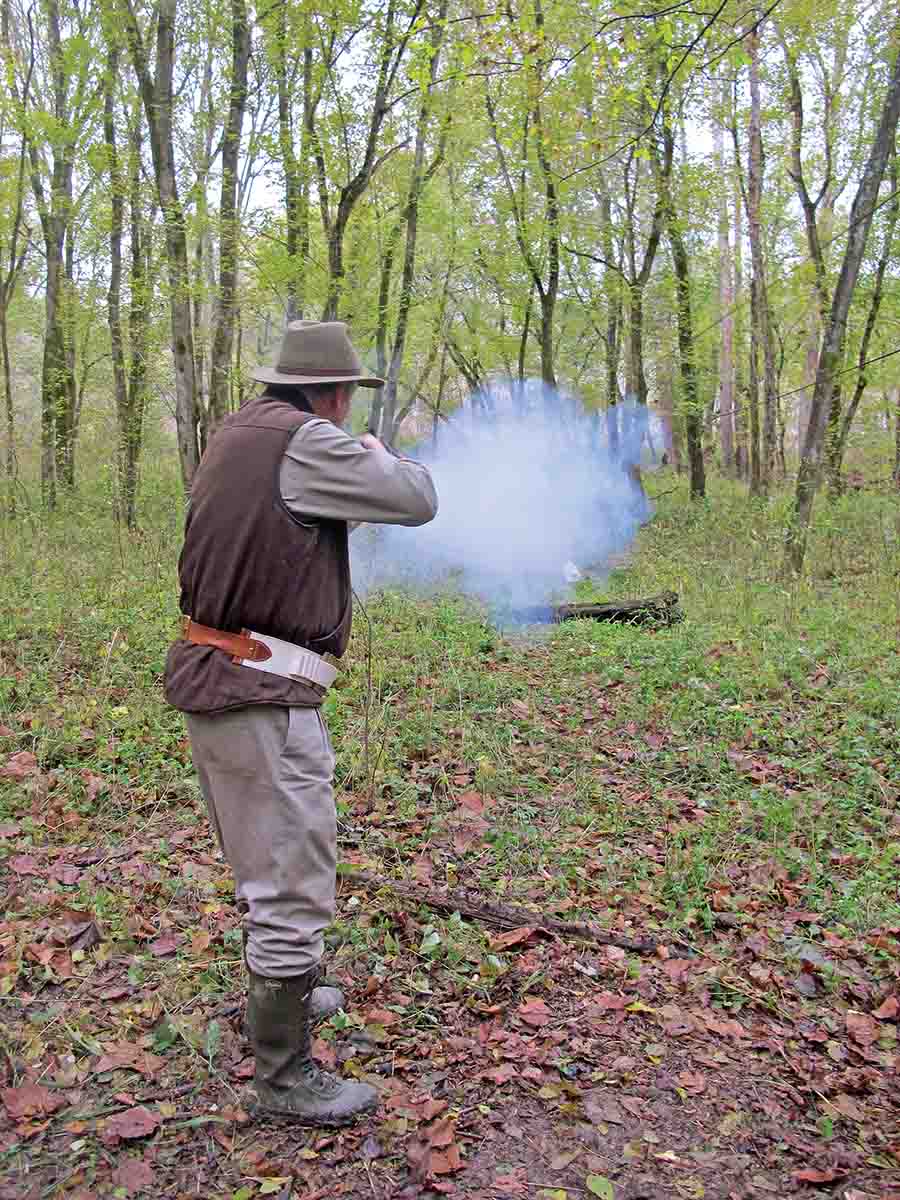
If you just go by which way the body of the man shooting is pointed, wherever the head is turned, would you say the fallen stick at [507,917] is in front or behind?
in front

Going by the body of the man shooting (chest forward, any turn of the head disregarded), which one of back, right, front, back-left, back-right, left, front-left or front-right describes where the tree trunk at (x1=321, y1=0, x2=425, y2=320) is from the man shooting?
front-left

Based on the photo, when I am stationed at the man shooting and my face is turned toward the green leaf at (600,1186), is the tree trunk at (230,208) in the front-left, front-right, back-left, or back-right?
back-left

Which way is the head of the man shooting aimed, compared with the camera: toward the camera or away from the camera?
away from the camera

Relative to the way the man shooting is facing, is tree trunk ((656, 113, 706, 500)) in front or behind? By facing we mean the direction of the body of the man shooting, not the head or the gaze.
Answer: in front

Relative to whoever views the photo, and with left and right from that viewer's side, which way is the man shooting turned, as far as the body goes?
facing away from the viewer and to the right of the viewer

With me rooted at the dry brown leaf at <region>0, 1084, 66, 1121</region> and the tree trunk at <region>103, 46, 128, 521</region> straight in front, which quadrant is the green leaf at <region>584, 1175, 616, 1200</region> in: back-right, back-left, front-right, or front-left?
back-right
